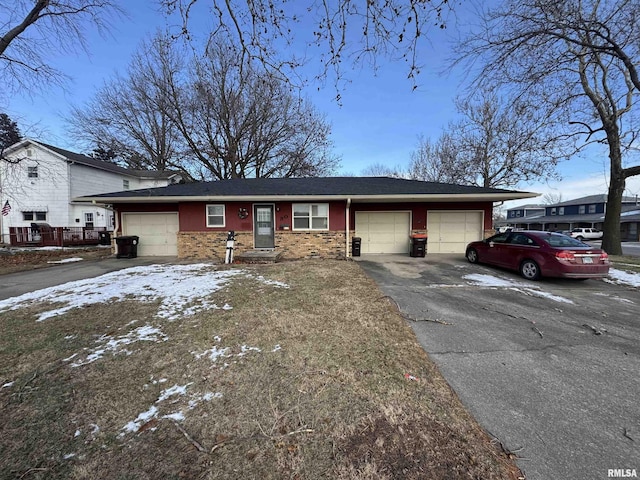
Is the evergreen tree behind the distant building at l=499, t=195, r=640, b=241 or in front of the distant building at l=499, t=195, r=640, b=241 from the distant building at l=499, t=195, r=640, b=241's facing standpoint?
in front

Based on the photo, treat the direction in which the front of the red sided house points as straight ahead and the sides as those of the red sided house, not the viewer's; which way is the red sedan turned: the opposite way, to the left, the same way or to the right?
the opposite way

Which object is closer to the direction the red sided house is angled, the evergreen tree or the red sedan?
the red sedan

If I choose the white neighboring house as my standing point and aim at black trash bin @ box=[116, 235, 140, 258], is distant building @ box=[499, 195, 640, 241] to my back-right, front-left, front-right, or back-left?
front-left

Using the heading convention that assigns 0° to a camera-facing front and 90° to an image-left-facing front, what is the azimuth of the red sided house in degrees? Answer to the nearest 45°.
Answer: approximately 0°

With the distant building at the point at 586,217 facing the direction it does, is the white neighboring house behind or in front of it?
in front

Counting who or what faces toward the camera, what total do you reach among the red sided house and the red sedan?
1

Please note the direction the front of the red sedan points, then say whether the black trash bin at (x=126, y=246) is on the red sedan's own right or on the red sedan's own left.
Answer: on the red sedan's own left

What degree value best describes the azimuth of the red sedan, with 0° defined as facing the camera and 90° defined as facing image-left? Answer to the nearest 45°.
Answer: approximately 135°

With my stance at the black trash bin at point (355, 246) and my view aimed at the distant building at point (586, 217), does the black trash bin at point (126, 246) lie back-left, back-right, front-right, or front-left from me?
back-left

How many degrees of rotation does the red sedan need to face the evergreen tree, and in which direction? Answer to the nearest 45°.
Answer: approximately 45° to its left

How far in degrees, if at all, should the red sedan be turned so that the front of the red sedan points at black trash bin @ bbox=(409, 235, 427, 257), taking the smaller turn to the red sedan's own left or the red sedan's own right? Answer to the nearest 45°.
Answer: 0° — it already faces it
